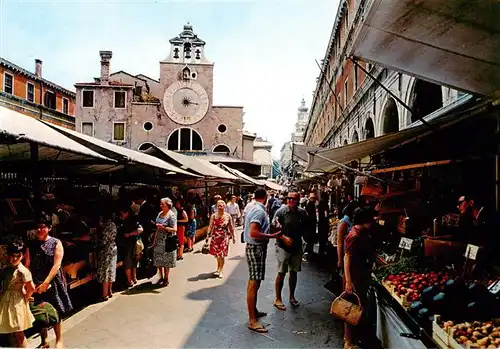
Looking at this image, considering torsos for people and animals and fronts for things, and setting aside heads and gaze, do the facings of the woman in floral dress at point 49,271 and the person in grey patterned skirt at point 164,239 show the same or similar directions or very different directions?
same or similar directions

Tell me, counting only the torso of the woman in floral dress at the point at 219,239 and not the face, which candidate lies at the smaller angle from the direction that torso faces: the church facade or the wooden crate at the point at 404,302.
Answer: the wooden crate

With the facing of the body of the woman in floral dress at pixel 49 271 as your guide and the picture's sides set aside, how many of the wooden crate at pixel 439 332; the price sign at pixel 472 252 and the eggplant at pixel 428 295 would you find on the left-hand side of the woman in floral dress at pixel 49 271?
3

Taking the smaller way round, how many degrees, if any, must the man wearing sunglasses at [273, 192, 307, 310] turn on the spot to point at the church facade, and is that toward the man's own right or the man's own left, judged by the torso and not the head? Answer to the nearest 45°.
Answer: approximately 135° to the man's own right

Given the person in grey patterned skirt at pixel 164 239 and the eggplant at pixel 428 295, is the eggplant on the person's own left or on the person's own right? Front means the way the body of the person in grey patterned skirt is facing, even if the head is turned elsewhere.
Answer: on the person's own left

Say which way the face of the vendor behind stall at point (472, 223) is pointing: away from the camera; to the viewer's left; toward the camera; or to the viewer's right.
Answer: to the viewer's left

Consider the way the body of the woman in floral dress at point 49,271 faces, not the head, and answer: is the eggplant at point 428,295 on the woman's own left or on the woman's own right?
on the woman's own left

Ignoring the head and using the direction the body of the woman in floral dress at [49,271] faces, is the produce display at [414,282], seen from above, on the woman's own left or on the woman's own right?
on the woman's own left

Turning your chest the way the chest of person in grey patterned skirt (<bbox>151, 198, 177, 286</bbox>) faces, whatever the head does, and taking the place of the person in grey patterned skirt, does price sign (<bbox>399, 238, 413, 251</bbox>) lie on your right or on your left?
on your left

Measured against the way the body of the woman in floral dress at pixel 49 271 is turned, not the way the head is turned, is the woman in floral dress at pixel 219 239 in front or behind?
behind

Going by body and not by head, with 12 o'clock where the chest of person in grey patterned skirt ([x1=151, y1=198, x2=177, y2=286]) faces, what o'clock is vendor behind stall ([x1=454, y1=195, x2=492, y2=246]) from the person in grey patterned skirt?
The vendor behind stall is roughly at 9 o'clock from the person in grey patterned skirt.

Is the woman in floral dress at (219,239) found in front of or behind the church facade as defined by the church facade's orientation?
in front

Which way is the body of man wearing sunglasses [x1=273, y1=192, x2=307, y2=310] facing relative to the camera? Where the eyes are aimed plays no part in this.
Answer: toward the camera

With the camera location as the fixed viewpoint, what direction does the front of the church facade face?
facing the viewer
